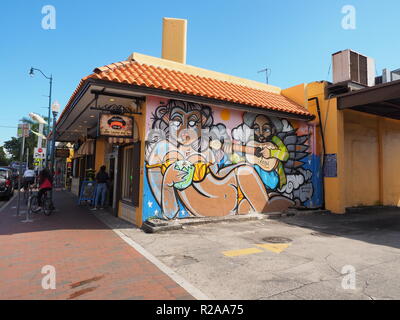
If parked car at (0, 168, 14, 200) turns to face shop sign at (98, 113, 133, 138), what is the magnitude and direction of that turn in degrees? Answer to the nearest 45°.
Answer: approximately 180°

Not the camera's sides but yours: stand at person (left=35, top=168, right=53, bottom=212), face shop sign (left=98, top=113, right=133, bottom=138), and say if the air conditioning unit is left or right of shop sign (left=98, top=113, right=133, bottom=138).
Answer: left

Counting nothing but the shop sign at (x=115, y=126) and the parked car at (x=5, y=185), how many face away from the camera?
1

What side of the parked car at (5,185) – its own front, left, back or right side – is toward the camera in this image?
back

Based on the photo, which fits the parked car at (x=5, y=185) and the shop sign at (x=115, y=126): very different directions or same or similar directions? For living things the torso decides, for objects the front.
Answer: very different directions

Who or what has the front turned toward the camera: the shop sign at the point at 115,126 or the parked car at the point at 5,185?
the shop sign

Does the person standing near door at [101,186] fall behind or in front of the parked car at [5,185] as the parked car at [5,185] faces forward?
behind

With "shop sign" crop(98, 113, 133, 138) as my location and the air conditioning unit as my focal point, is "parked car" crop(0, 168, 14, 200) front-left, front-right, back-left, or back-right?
back-left
